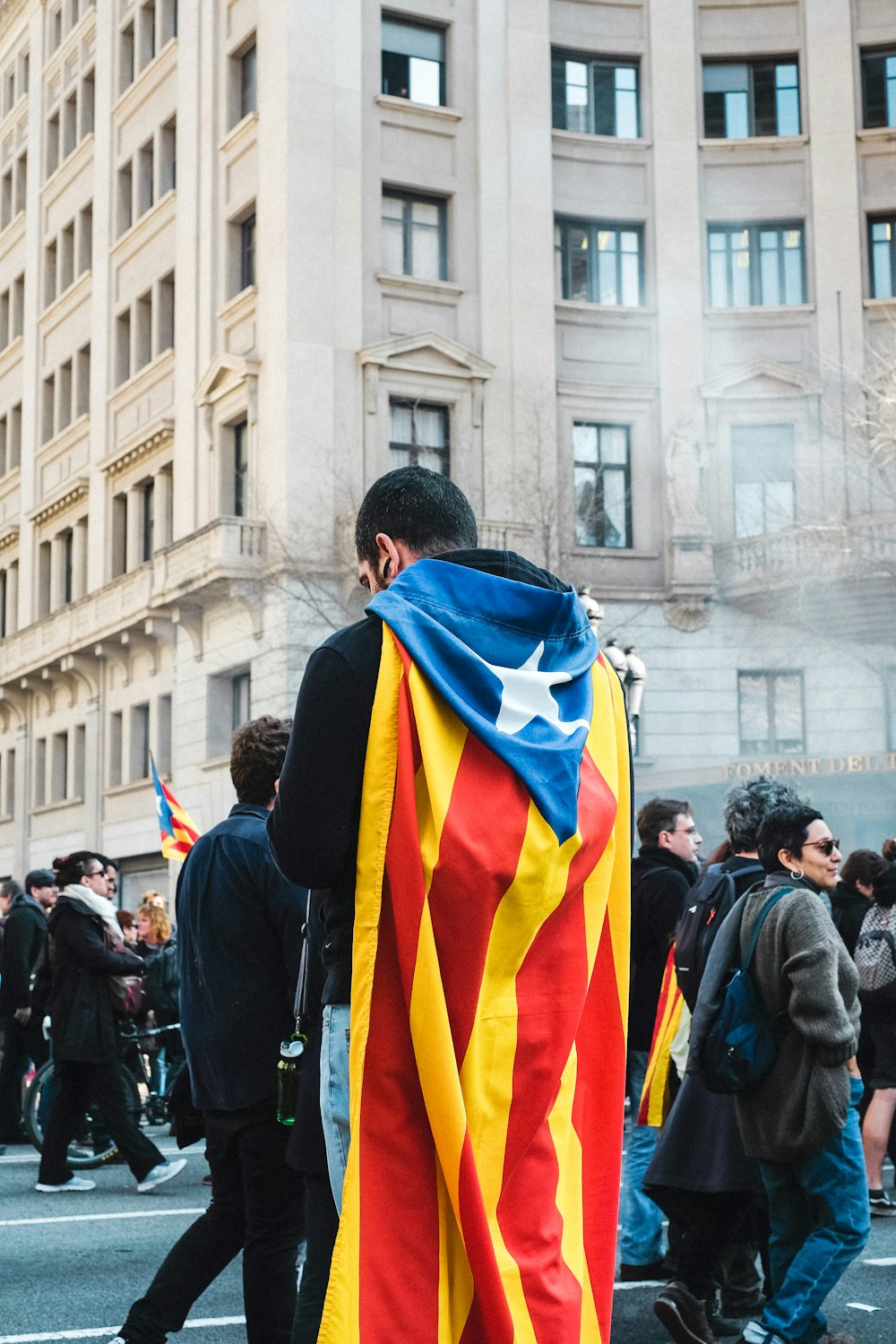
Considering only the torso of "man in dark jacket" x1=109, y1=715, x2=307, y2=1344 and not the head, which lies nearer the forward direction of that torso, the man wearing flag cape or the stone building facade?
the stone building facade

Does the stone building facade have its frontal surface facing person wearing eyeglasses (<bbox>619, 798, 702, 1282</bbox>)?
yes

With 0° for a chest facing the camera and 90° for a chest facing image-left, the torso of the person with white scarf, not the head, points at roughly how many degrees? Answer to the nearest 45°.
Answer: approximately 270°

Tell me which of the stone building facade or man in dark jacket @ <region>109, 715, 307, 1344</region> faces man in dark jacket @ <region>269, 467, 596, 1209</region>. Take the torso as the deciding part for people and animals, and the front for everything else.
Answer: the stone building facade

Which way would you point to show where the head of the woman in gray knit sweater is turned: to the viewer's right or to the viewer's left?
to the viewer's right

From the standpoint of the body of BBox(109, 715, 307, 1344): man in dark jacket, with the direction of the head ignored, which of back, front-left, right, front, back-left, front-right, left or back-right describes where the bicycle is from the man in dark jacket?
front-left

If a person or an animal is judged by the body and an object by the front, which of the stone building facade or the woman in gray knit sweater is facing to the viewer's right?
the woman in gray knit sweater

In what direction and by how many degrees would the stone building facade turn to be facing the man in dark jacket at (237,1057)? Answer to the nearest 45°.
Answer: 0° — it already faces them

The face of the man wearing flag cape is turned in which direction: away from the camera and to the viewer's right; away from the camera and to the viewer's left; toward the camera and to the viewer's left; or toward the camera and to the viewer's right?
away from the camera and to the viewer's left

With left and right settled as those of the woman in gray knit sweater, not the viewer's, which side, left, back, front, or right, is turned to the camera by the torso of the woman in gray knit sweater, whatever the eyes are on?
right

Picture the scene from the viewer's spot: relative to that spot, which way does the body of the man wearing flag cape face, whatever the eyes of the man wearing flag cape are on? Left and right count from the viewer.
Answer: facing away from the viewer and to the left of the viewer

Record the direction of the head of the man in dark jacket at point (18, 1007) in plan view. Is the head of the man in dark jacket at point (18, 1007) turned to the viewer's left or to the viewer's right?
to the viewer's right

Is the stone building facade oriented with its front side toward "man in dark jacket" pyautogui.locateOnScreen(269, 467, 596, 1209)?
yes
